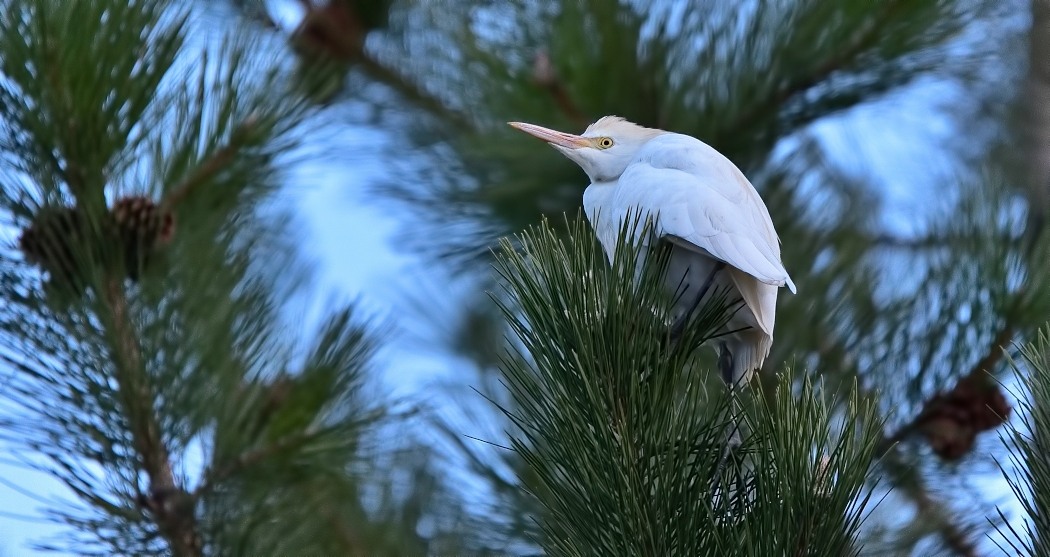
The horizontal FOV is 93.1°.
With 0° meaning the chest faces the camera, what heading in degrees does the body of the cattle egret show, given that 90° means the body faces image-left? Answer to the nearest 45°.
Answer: approximately 90°

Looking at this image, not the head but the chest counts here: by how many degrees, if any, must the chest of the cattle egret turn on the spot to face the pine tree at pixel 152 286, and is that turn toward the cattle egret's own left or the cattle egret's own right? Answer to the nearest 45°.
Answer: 0° — it already faces it
